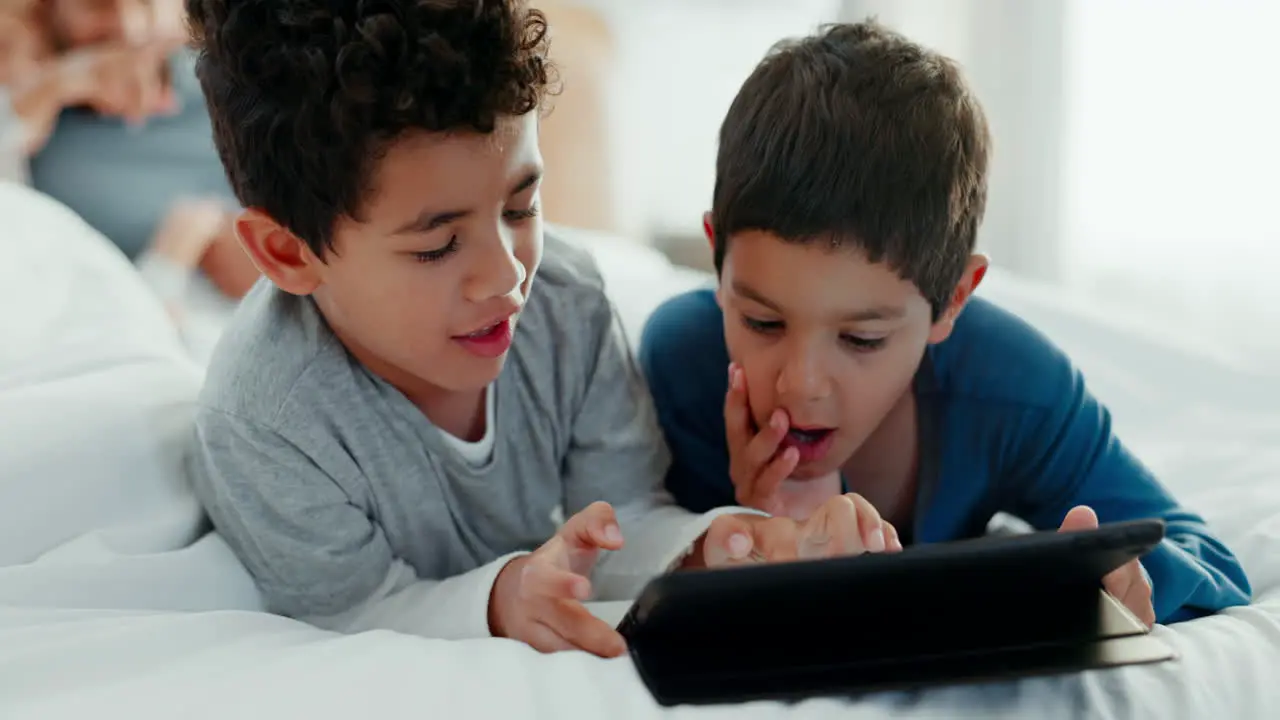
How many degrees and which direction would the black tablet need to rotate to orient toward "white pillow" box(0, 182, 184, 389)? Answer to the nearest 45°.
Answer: approximately 90° to its left

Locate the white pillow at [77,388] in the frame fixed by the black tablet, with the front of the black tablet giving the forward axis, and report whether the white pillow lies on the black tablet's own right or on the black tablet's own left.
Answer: on the black tablet's own left

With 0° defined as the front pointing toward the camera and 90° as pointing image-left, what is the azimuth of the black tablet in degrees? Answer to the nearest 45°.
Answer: approximately 180°
